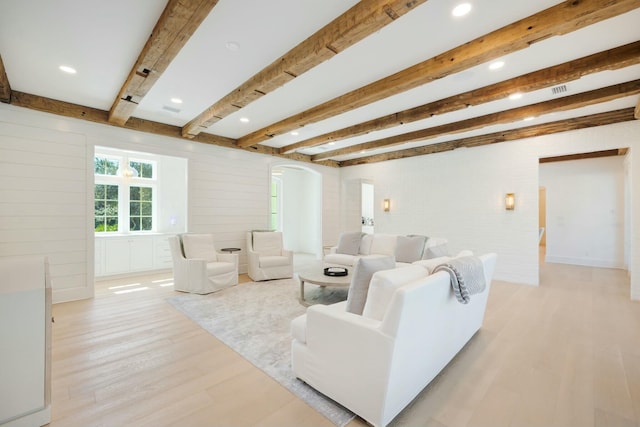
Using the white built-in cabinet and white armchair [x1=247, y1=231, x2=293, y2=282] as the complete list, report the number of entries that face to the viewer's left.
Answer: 0

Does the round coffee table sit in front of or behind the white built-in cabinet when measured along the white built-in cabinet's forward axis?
in front

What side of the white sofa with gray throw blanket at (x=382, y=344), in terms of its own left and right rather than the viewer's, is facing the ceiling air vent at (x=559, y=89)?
right

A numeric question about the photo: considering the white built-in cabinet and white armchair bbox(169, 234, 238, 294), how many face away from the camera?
0

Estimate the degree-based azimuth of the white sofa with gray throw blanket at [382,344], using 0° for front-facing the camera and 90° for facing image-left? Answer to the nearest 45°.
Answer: approximately 135°

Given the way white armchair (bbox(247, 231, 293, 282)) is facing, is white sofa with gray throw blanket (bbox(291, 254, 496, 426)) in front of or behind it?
in front

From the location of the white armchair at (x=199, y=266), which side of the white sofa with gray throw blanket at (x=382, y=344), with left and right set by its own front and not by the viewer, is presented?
front

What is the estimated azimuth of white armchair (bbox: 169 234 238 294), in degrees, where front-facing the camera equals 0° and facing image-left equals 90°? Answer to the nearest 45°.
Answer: approximately 315°

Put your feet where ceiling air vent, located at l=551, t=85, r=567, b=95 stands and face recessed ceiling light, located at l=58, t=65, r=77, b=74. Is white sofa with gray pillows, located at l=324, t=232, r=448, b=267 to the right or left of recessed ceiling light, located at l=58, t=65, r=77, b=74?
right

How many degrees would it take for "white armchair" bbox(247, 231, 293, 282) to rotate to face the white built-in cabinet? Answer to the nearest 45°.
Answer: approximately 135° to its right

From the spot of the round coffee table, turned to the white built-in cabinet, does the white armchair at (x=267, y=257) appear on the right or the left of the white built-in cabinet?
right
